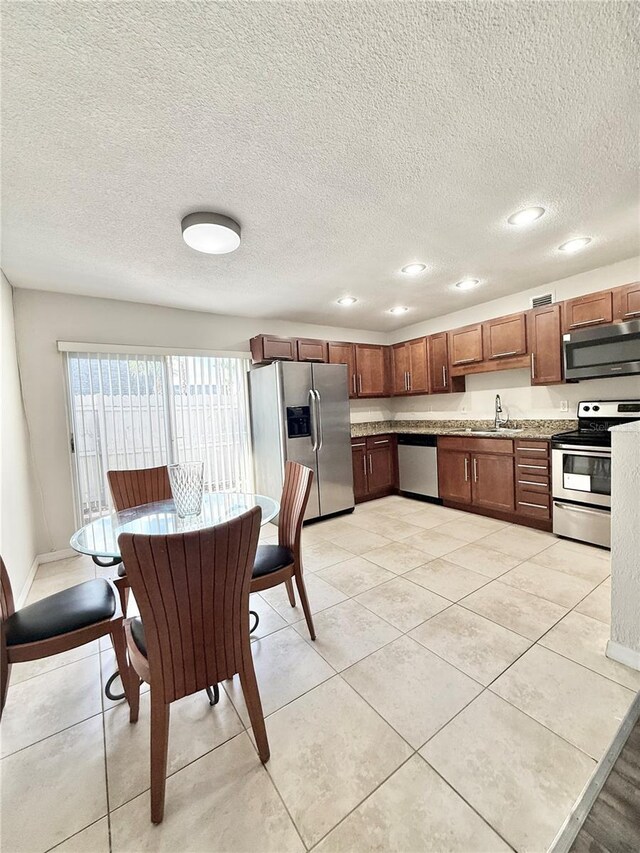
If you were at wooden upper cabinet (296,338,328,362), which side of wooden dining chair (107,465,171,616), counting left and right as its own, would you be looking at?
left

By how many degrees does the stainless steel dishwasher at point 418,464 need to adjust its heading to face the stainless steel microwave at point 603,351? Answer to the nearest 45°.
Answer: approximately 90° to its left

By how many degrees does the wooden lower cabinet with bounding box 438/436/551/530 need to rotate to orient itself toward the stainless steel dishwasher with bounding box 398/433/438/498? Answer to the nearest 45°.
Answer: approximately 90° to its right

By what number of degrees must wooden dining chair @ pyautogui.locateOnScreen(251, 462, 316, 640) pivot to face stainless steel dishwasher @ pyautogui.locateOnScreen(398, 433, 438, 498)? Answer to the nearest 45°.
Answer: approximately 180°

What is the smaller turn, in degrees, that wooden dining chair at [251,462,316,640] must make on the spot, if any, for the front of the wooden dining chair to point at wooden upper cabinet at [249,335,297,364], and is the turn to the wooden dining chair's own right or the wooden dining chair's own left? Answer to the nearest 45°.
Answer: approximately 135° to the wooden dining chair's own right

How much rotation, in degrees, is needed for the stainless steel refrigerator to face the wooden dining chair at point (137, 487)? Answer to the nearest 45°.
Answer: approximately 90° to its right

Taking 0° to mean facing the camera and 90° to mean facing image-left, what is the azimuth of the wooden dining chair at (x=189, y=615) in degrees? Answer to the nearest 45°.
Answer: approximately 135°

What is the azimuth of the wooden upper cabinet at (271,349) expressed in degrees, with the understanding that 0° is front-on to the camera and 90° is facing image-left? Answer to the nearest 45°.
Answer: approximately 315°

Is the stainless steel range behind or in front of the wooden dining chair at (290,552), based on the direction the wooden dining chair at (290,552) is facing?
behind

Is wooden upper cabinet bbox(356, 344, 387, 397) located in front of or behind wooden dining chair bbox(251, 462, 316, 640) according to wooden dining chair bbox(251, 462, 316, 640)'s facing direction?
behind

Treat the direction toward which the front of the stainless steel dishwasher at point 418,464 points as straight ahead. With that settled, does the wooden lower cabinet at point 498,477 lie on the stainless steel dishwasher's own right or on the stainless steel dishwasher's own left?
on the stainless steel dishwasher's own left

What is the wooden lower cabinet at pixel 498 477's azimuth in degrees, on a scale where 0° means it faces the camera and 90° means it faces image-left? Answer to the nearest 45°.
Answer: approximately 45°
